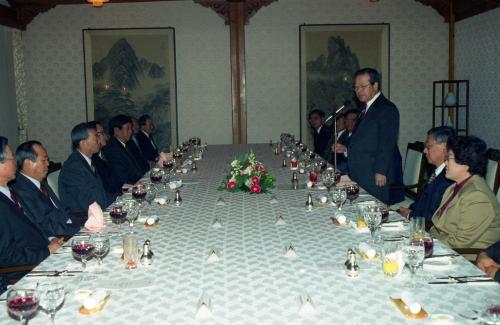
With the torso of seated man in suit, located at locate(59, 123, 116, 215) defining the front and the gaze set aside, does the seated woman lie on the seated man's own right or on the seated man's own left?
on the seated man's own right

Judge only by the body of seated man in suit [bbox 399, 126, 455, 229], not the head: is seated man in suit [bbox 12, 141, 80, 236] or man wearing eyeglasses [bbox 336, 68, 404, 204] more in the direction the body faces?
the seated man in suit

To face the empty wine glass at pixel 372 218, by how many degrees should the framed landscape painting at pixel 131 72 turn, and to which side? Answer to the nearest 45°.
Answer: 0° — it already faces it

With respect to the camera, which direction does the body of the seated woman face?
to the viewer's left

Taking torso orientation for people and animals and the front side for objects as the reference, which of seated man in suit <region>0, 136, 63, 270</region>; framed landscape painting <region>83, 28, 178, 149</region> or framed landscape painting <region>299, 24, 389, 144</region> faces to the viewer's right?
the seated man in suit

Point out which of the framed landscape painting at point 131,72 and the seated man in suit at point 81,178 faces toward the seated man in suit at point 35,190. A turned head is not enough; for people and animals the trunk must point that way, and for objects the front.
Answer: the framed landscape painting

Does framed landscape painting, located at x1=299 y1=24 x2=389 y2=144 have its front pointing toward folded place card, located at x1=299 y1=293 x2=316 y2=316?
yes

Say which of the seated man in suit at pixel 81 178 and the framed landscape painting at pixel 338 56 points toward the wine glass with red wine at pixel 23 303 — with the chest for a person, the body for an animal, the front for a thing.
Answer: the framed landscape painting

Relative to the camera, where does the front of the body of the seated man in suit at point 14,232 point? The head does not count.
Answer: to the viewer's right

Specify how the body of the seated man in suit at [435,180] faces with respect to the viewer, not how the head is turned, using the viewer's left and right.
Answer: facing to the left of the viewer

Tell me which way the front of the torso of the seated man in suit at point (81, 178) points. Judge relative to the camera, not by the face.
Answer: to the viewer's right

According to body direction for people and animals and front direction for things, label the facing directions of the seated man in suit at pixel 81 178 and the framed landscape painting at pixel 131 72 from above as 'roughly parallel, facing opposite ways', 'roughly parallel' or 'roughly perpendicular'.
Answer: roughly perpendicular
